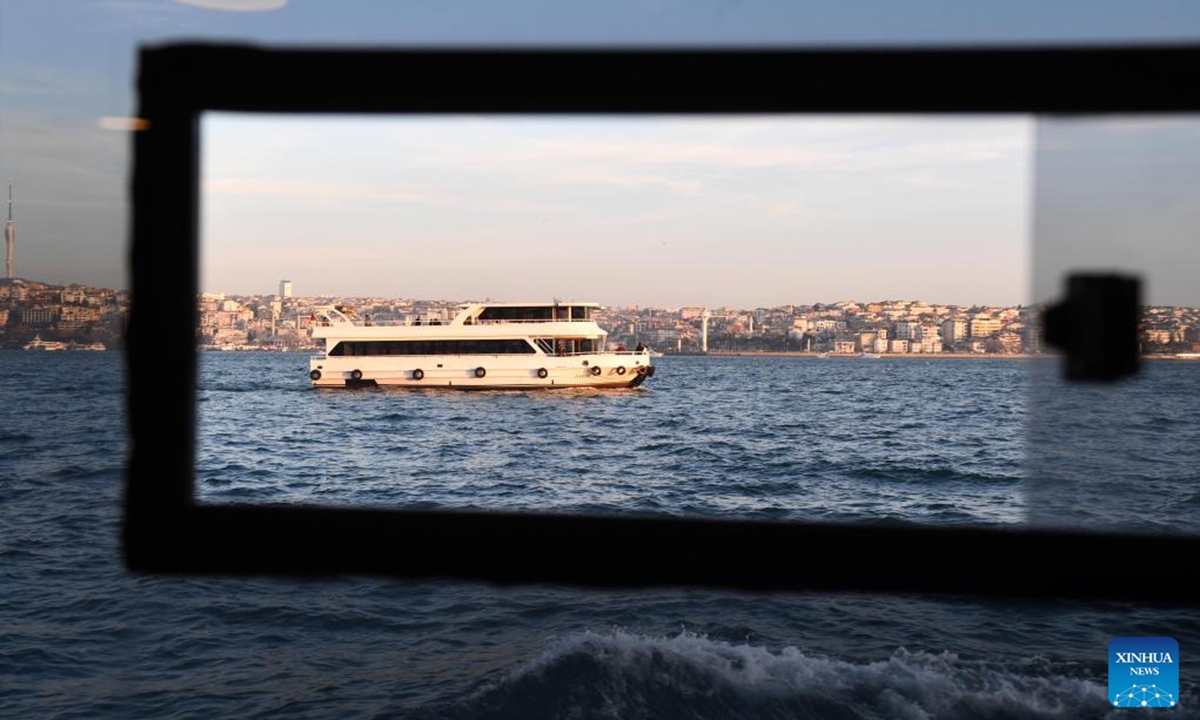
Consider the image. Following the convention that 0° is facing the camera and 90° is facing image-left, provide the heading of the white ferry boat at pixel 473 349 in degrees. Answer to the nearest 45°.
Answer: approximately 270°

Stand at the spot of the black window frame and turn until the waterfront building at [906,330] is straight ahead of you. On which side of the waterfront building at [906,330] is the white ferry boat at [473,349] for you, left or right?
left

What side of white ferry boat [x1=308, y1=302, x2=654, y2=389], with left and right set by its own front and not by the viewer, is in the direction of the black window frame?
right
